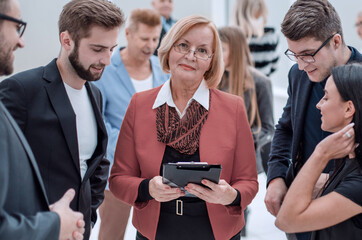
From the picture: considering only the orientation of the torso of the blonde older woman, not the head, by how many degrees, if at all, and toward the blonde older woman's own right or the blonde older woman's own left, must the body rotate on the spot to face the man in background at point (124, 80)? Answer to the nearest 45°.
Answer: approximately 135° to the blonde older woman's own right

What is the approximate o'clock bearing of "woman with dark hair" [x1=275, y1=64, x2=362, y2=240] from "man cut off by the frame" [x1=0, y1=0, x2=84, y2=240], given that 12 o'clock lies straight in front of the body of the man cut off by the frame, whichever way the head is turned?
The woman with dark hair is roughly at 12 o'clock from the man cut off by the frame.

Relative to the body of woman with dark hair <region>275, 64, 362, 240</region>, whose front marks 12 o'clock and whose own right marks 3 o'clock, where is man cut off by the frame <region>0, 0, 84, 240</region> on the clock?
The man cut off by the frame is roughly at 11 o'clock from the woman with dark hair.

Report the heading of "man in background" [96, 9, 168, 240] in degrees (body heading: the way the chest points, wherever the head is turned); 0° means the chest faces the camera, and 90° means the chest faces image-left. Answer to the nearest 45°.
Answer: approximately 315°

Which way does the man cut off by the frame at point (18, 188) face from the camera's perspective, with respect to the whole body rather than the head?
to the viewer's right

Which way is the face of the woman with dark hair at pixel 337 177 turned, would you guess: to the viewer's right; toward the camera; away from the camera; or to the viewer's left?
to the viewer's left

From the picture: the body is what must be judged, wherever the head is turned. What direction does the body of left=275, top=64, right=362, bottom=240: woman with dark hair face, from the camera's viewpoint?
to the viewer's left

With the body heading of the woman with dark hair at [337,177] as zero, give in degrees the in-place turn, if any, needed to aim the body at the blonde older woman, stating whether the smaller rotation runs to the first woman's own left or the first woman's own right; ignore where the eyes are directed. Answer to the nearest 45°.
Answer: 0° — they already face them

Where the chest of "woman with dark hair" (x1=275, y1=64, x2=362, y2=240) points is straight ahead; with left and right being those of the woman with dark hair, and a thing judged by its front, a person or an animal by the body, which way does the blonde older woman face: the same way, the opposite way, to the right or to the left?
to the left

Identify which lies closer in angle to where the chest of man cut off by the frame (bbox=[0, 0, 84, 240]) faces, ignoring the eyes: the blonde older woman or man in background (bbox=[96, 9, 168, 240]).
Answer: the blonde older woman

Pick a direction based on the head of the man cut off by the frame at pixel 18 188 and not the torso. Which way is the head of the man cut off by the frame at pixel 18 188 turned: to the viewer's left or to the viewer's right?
to the viewer's right
